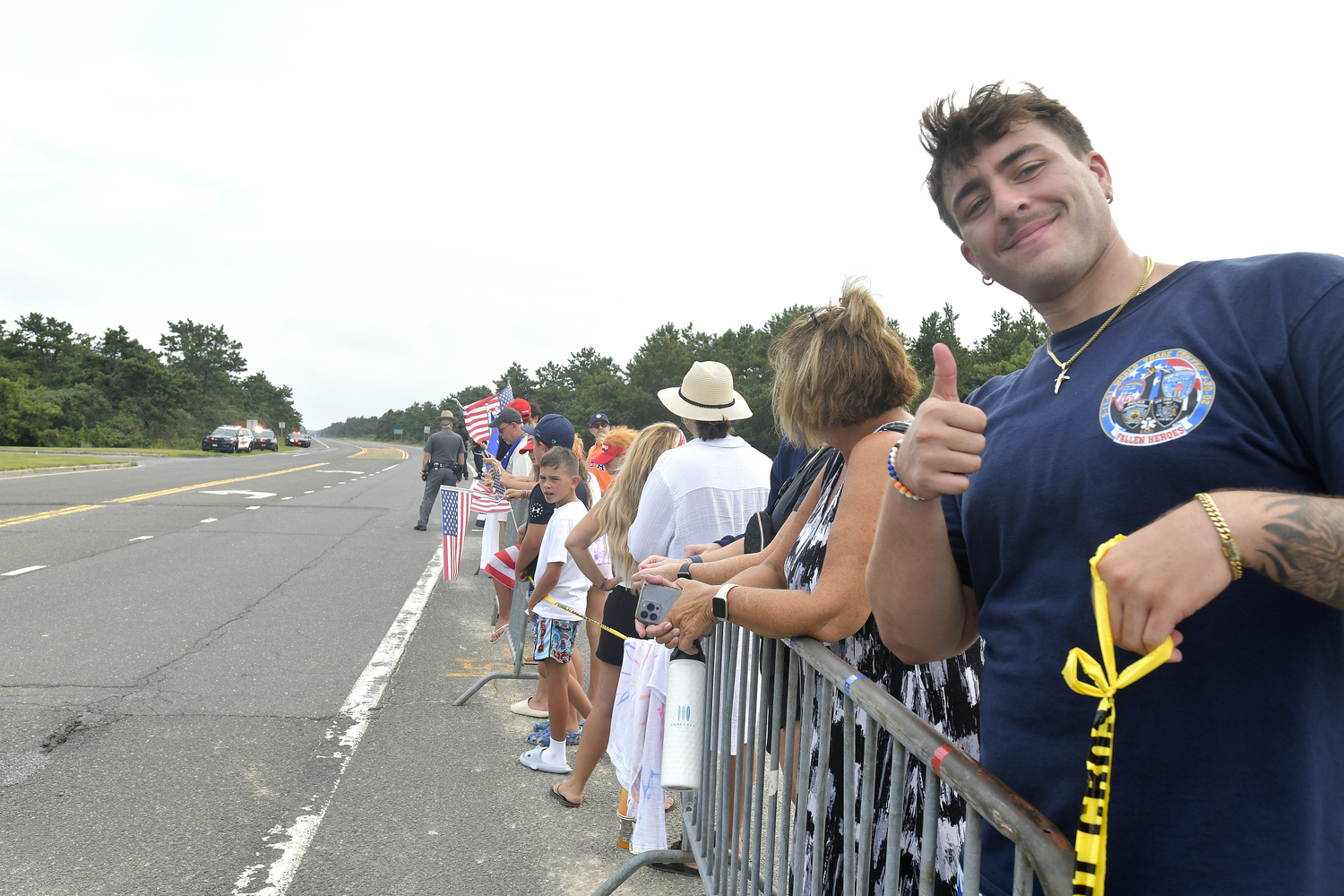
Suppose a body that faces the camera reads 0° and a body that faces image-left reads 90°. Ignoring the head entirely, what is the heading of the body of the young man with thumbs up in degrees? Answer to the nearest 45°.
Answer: approximately 45°

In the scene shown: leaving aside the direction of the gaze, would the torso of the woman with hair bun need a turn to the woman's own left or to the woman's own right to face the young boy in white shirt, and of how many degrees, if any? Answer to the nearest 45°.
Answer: approximately 45° to the woman's own right

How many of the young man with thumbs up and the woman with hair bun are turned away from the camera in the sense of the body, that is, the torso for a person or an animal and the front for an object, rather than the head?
0

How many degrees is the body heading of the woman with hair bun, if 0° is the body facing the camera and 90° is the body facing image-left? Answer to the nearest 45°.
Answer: approximately 90°

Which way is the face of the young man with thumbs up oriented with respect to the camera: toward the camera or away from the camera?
toward the camera

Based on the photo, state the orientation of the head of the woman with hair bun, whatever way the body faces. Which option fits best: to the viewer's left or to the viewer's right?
to the viewer's left

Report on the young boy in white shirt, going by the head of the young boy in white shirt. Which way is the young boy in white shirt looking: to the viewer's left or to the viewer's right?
to the viewer's left

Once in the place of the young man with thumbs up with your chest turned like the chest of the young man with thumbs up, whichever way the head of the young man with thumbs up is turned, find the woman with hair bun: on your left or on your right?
on your right

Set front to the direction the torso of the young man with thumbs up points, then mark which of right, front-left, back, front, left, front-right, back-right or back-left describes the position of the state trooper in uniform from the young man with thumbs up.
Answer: right
